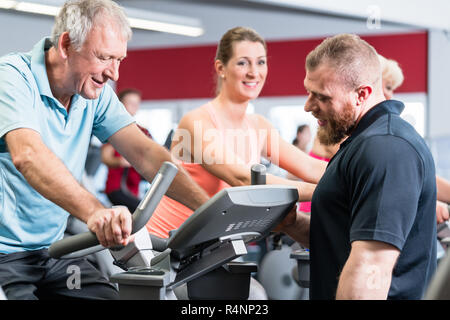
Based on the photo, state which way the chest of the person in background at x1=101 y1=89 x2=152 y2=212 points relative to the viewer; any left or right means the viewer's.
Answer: facing the viewer and to the right of the viewer

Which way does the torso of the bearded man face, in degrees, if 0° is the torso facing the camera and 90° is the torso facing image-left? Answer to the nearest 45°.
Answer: approximately 90°

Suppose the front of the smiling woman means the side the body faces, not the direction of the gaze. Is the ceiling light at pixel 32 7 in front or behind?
behind

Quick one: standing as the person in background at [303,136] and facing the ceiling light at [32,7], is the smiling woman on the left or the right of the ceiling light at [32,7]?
left

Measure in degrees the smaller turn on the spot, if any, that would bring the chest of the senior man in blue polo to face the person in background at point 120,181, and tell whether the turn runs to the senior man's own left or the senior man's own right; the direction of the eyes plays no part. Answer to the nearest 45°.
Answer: approximately 135° to the senior man's own left

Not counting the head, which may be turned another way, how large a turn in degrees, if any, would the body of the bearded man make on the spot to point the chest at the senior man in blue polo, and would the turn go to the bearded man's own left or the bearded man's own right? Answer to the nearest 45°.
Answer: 0° — they already face them

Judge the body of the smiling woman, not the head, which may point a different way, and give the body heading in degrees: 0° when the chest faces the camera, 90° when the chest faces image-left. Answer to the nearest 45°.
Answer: approximately 315°

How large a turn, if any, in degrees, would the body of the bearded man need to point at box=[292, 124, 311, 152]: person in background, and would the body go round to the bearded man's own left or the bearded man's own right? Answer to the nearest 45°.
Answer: approximately 90° to the bearded man's own right

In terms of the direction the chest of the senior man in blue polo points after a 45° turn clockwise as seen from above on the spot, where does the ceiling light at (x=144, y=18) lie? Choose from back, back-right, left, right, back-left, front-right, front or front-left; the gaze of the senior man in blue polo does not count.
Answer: back
